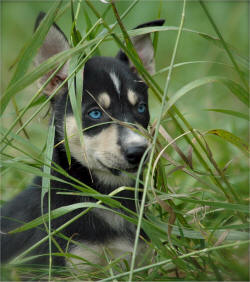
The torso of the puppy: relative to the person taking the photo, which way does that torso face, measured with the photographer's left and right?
facing the viewer and to the right of the viewer

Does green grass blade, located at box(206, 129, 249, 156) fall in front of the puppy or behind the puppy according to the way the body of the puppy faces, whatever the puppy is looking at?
in front
